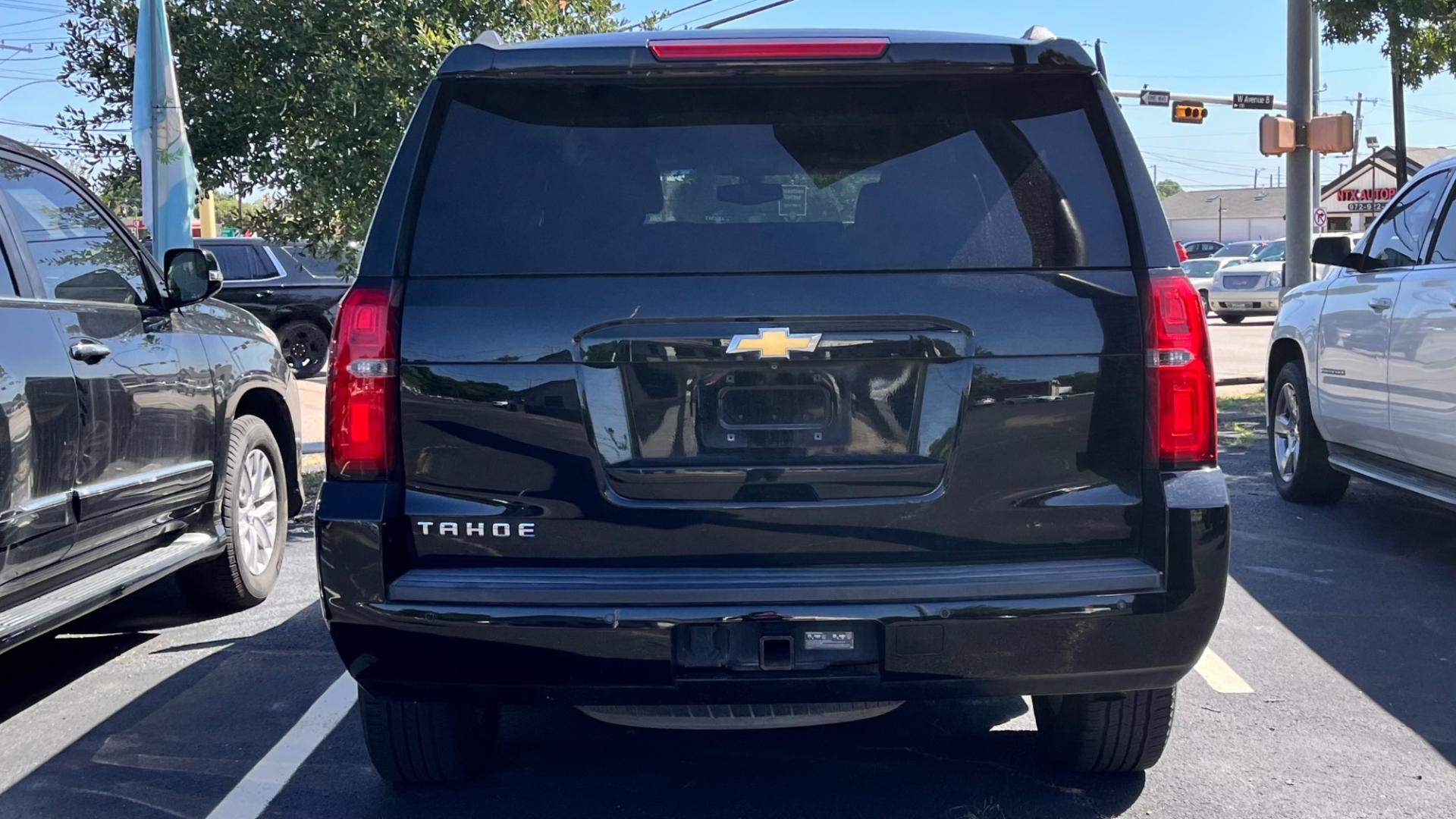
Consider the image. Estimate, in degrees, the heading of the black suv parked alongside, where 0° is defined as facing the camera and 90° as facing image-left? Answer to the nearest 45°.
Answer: approximately 225°

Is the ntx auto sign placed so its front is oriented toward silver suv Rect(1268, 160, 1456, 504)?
yes

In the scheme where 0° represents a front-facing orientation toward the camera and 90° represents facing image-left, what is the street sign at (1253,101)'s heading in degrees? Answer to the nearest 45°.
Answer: approximately 0°

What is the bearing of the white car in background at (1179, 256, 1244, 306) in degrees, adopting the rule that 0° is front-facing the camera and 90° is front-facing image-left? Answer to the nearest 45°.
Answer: approximately 45°

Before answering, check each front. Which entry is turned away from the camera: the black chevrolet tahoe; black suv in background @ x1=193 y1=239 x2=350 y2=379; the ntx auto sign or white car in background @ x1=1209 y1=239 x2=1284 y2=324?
the black chevrolet tahoe

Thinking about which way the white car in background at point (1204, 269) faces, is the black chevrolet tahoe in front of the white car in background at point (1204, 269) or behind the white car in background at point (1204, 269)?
in front

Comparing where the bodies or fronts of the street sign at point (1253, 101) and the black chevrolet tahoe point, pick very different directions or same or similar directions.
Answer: very different directions

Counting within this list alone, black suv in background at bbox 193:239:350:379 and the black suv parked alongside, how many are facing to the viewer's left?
1

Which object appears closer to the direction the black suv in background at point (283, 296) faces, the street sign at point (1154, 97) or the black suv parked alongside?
the black suv parked alongside
